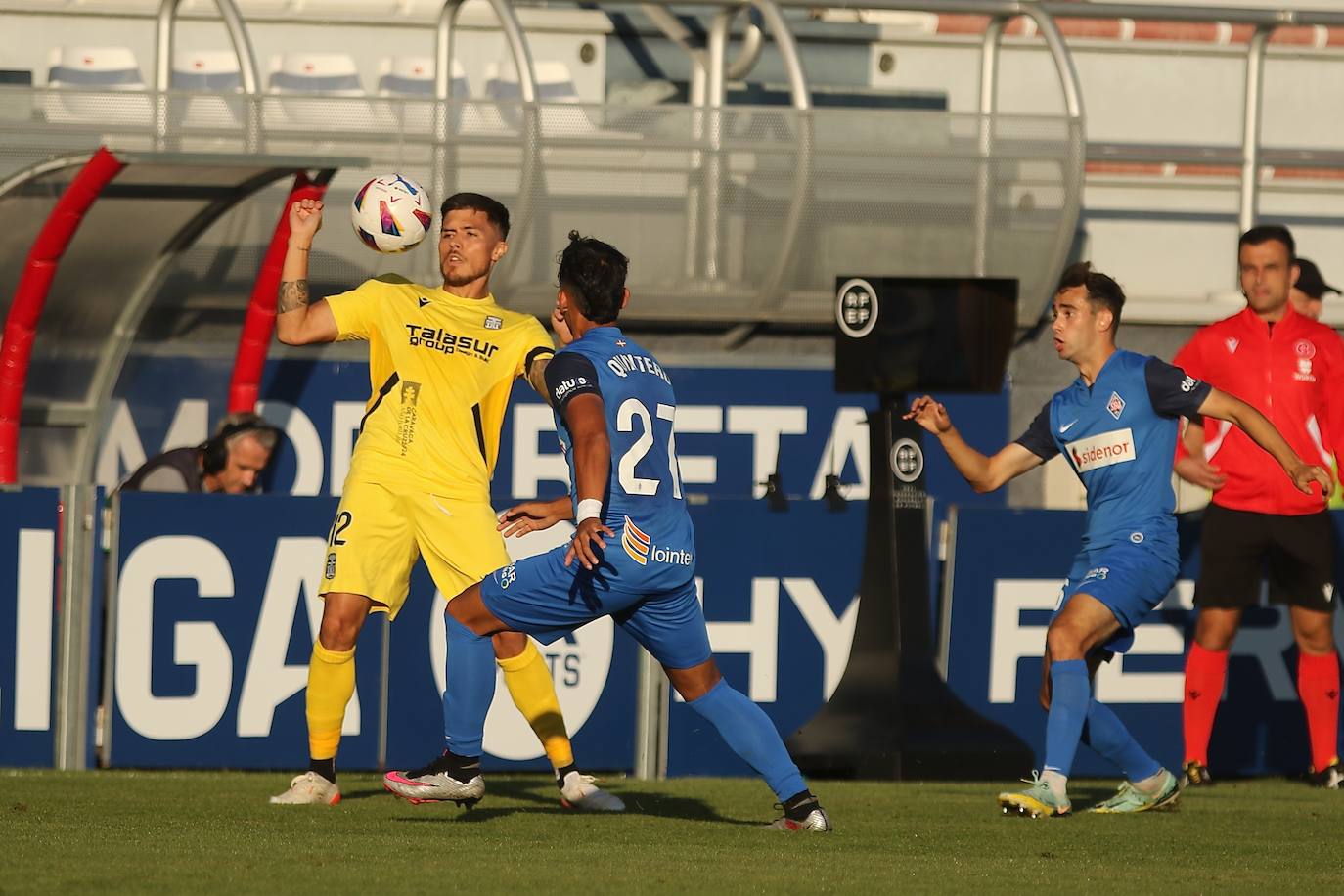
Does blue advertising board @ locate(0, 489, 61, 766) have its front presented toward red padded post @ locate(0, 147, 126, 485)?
no

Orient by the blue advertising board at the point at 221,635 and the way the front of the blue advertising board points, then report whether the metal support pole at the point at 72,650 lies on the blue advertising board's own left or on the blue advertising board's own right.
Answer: on the blue advertising board's own right

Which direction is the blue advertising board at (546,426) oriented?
toward the camera

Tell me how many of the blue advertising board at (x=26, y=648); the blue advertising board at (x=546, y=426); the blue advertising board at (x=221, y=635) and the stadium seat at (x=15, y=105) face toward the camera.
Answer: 4

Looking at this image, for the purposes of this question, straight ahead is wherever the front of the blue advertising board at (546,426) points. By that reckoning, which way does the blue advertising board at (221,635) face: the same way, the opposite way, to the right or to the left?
the same way

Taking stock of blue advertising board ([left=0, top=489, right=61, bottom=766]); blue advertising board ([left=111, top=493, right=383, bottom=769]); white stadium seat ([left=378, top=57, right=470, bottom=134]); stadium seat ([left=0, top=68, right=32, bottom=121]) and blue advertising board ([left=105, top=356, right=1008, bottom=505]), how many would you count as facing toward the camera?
5

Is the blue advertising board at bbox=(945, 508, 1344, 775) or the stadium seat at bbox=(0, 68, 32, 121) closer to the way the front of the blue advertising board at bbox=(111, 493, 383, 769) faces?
the blue advertising board

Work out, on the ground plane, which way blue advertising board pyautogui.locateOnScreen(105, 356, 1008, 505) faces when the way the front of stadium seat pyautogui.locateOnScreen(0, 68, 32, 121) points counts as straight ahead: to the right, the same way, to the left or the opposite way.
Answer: the same way

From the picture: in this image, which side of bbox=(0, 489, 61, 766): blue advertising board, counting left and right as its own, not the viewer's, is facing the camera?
front

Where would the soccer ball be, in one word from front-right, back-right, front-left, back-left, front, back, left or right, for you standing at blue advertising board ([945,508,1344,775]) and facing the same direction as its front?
front-right

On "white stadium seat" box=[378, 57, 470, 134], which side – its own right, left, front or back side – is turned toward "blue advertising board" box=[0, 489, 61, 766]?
front

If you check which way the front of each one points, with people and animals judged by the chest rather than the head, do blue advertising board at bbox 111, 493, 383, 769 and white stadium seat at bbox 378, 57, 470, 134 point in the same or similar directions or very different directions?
same or similar directions

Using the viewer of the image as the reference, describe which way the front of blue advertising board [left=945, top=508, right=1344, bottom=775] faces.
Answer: facing the viewer

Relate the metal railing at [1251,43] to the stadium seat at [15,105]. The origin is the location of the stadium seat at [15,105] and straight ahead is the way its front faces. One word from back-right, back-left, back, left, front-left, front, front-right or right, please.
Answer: left

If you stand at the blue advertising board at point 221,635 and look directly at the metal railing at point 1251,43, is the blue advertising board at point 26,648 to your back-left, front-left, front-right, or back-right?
back-left

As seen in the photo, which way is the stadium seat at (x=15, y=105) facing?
toward the camera

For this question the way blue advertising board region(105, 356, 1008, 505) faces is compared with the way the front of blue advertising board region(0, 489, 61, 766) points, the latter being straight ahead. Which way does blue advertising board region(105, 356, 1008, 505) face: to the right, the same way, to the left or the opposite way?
the same way
